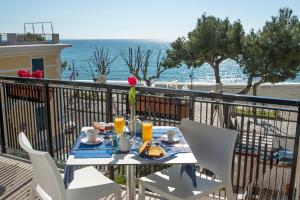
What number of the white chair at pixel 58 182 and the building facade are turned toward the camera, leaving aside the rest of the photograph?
1

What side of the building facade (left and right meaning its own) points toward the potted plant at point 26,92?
front

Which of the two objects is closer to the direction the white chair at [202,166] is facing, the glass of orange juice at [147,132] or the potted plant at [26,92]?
the glass of orange juice

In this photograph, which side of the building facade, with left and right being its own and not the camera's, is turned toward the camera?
front

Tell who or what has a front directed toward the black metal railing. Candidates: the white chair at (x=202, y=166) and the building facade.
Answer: the building facade

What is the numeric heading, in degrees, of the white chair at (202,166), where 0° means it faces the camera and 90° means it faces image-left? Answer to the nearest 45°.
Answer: approximately 45°

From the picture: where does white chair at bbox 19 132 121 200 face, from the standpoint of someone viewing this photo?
facing away from the viewer and to the right of the viewer

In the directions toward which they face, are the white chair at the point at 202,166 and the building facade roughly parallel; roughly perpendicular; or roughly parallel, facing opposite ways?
roughly perpendicular

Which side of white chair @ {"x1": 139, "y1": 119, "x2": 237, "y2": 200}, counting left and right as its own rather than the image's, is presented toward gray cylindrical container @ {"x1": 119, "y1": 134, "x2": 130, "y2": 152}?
front

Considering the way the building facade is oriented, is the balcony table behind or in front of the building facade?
in front

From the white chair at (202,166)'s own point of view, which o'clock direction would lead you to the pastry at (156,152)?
The pastry is roughly at 12 o'clock from the white chair.
